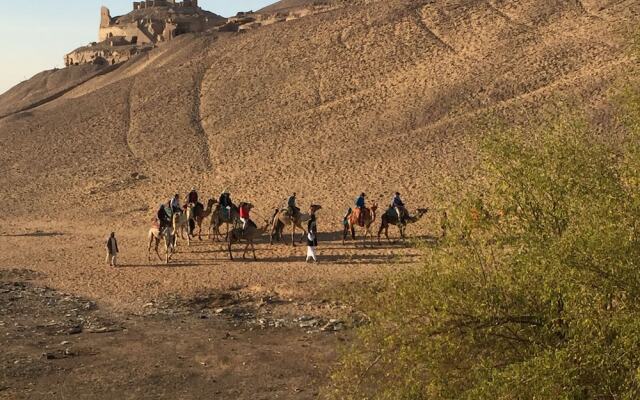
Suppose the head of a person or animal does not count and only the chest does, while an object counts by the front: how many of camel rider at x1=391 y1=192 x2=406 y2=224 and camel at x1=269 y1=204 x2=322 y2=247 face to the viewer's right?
2

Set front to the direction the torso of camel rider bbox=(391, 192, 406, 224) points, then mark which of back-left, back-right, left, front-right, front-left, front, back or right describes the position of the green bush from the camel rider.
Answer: right

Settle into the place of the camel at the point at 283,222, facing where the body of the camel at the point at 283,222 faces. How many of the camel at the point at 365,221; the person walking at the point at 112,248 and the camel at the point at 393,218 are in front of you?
2

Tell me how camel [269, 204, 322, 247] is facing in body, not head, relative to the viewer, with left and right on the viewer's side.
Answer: facing to the right of the viewer

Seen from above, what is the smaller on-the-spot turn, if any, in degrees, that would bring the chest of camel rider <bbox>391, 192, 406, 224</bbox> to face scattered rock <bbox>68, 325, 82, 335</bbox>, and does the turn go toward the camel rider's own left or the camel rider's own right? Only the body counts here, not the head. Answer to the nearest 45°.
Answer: approximately 135° to the camel rider's own right

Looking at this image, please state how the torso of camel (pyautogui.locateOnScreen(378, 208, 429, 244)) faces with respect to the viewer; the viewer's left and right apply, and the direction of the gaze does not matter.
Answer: facing to the right of the viewer

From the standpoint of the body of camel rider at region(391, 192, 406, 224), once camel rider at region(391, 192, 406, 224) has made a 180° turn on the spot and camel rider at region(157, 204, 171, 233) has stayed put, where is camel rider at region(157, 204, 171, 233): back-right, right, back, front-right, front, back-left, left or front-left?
front

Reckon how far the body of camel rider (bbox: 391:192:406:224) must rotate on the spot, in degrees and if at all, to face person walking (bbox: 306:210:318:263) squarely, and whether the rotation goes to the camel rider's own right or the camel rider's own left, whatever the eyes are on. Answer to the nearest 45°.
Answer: approximately 135° to the camel rider's own right

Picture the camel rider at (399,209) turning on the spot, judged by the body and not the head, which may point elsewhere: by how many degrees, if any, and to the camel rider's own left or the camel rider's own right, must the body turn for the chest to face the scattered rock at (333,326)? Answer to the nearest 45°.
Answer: approximately 90° to the camel rider's own right

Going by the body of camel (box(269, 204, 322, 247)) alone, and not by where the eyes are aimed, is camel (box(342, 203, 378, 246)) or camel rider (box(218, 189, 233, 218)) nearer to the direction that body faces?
the camel

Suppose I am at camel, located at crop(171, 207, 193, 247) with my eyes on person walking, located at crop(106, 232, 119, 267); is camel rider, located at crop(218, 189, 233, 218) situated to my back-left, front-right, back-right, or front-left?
back-left

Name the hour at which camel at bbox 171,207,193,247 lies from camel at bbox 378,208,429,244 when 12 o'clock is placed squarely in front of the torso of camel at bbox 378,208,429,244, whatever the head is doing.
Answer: camel at bbox 171,207,193,247 is roughly at 6 o'clock from camel at bbox 378,208,429,244.

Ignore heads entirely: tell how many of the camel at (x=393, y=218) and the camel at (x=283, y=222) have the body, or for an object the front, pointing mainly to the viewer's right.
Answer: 2

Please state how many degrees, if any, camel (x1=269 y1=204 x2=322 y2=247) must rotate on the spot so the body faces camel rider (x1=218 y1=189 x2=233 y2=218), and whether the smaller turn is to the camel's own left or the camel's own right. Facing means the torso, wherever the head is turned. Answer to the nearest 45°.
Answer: approximately 135° to the camel's own left

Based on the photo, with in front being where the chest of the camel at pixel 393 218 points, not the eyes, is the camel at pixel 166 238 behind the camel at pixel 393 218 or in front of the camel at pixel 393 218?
behind

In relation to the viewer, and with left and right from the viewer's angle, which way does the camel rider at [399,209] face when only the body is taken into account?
facing to the right of the viewer
